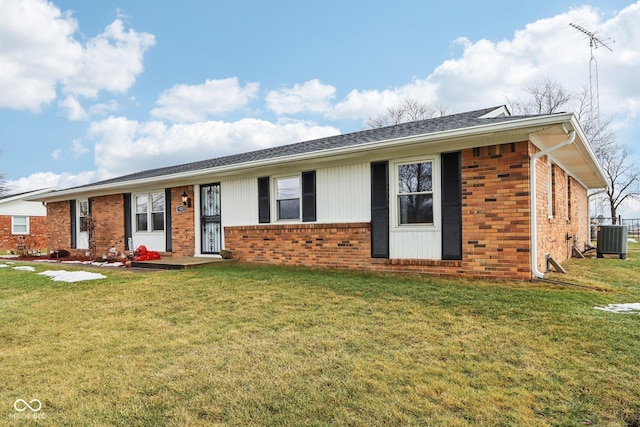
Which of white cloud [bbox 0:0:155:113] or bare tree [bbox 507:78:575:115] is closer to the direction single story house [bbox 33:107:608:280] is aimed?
the white cloud

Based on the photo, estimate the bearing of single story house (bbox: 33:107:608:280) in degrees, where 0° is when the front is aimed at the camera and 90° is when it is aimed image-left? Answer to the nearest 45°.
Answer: approximately 45°

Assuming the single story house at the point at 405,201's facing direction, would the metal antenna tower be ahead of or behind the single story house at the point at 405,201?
behind

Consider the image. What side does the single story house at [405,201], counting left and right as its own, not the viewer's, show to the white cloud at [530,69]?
back

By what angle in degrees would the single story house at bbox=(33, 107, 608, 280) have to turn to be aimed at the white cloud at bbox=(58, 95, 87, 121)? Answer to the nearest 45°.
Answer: approximately 90° to its right

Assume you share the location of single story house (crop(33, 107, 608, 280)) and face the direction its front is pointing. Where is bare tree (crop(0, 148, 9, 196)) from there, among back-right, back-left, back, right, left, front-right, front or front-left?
right

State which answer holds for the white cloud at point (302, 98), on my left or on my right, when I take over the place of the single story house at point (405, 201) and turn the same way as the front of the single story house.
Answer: on my right

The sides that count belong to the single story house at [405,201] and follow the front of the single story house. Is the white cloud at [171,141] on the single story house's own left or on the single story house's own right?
on the single story house's own right

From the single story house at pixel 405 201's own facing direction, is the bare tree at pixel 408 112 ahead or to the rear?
to the rear
